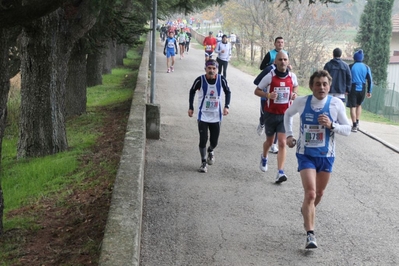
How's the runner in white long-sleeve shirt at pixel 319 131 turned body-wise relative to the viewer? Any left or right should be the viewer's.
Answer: facing the viewer

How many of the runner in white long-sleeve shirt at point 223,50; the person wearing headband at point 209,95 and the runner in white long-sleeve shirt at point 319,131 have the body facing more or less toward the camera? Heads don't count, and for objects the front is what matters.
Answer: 3

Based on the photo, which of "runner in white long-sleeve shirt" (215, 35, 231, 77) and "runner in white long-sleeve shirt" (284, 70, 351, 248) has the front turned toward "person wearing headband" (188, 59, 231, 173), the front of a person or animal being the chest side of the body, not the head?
"runner in white long-sleeve shirt" (215, 35, 231, 77)

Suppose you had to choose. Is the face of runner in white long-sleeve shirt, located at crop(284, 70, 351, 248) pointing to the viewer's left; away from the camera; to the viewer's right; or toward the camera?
toward the camera

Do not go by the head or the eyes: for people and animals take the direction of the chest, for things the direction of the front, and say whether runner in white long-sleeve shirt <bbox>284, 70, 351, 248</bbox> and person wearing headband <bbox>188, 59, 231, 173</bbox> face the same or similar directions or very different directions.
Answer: same or similar directions

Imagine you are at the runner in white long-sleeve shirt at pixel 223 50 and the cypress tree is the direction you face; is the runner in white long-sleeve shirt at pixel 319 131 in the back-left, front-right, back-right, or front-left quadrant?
back-right

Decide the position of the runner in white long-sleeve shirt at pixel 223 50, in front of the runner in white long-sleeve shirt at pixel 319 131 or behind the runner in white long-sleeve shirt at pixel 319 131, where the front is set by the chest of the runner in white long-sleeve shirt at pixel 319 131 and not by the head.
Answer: behind

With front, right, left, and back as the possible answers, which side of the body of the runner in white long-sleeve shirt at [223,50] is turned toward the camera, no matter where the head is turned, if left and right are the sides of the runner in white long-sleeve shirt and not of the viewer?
front

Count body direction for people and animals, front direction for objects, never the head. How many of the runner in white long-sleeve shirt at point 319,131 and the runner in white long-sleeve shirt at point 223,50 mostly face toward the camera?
2

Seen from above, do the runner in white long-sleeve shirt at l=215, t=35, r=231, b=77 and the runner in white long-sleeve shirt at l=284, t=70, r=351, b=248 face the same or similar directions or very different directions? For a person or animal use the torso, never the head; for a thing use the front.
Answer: same or similar directions

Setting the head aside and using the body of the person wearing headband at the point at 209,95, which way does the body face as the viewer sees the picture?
toward the camera

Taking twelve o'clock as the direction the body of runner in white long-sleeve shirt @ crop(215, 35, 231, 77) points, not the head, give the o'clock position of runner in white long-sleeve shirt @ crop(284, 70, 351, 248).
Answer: runner in white long-sleeve shirt @ crop(284, 70, 351, 248) is roughly at 12 o'clock from runner in white long-sleeve shirt @ crop(215, 35, 231, 77).
